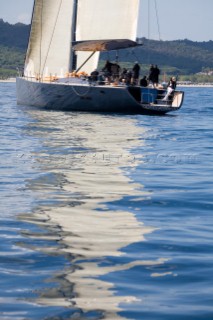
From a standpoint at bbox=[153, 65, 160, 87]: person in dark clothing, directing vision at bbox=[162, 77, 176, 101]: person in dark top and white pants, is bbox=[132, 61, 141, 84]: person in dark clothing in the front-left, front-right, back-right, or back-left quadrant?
back-right

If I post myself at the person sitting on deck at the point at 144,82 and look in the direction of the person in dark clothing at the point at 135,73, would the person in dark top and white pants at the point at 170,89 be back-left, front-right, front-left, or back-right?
back-right

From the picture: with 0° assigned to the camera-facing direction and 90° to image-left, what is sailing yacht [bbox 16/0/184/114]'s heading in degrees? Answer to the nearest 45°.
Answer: approximately 135°
